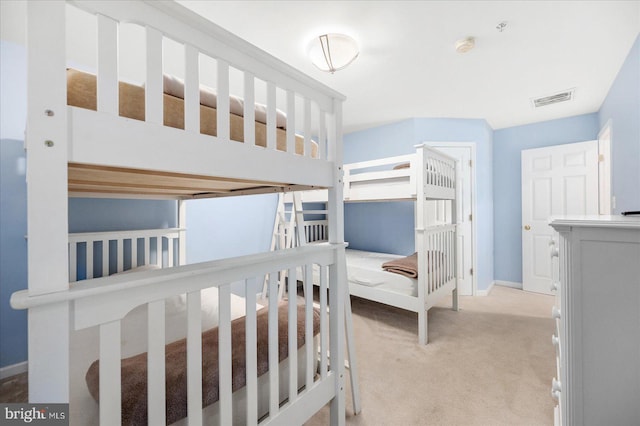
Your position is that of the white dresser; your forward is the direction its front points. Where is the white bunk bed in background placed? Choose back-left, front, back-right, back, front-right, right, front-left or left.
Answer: front-right

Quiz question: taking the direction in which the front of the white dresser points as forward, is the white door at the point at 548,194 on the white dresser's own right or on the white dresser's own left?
on the white dresser's own right

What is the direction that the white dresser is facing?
to the viewer's left

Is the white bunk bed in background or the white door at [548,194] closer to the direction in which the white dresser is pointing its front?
the white bunk bed in background

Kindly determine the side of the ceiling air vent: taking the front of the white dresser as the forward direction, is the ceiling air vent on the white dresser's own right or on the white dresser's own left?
on the white dresser's own right

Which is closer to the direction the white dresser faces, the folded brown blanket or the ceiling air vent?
the folded brown blanket
